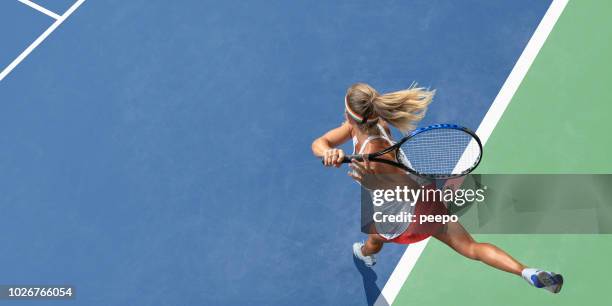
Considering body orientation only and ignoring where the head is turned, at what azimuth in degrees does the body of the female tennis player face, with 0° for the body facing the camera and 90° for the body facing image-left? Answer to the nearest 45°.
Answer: approximately 135°
